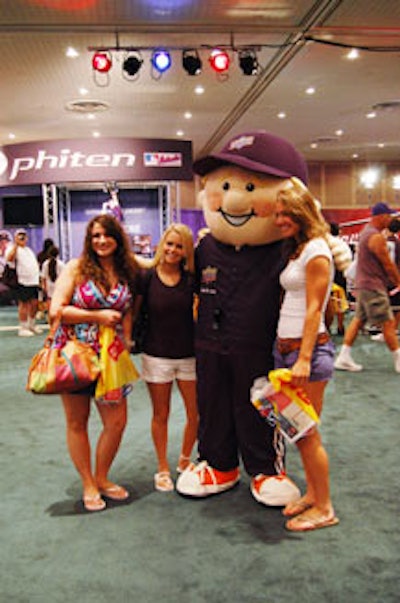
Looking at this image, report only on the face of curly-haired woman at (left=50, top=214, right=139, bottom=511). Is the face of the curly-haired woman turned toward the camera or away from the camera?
toward the camera

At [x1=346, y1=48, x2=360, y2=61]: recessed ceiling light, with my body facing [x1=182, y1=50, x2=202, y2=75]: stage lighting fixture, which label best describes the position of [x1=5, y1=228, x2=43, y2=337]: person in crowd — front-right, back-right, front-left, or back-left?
front-right

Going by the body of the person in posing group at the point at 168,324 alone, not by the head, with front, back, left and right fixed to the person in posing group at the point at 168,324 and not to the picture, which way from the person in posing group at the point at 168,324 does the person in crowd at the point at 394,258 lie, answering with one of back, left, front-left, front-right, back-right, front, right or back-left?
back-left

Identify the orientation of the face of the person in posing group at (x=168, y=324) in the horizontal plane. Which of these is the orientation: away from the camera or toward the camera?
toward the camera

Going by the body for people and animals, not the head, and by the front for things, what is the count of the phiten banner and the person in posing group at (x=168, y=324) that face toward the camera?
2

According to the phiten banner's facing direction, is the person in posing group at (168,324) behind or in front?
in front

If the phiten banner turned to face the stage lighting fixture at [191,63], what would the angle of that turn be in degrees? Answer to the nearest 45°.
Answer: approximately 45° to its left

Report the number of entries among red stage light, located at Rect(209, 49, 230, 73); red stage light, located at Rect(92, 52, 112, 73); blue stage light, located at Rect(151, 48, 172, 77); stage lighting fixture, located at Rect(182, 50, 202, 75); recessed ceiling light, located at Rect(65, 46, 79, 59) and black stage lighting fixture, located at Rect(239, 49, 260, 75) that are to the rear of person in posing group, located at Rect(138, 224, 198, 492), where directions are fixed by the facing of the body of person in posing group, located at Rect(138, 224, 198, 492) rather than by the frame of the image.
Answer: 6

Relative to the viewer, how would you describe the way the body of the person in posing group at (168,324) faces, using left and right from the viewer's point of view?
facing the viewer

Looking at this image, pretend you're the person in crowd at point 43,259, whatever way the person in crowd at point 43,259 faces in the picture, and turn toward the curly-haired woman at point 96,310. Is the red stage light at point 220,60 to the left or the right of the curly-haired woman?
left

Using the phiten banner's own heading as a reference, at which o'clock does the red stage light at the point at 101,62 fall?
The red stage light is roughly at 12 o'clock from the phiten banner.

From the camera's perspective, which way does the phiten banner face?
toward the camera

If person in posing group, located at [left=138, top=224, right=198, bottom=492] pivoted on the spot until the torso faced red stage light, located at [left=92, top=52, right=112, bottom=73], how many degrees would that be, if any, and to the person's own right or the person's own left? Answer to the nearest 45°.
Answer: approximately 180°

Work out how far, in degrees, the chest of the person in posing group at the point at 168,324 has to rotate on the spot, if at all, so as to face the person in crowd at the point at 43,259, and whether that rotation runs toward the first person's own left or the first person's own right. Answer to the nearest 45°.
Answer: approximately 180°
